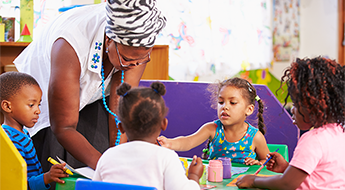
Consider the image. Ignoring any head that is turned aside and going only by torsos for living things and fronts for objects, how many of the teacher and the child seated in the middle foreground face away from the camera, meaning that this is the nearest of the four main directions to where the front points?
1

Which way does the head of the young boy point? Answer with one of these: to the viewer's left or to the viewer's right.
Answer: to the viewer's right

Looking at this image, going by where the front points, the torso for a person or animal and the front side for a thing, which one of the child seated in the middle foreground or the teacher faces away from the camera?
the child seated in the middle foreground

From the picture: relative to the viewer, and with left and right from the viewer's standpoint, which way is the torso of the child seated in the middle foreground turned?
facing away from the viewer

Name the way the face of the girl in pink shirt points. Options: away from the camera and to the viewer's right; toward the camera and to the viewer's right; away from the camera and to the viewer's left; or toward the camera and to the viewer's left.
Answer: away from the camera and to the viewer's left

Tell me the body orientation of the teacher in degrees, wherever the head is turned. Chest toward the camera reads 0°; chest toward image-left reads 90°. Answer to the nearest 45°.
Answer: approximately 315°
